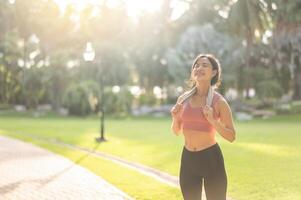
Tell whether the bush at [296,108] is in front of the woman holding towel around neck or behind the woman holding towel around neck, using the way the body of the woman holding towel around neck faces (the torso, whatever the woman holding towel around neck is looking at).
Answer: behind
